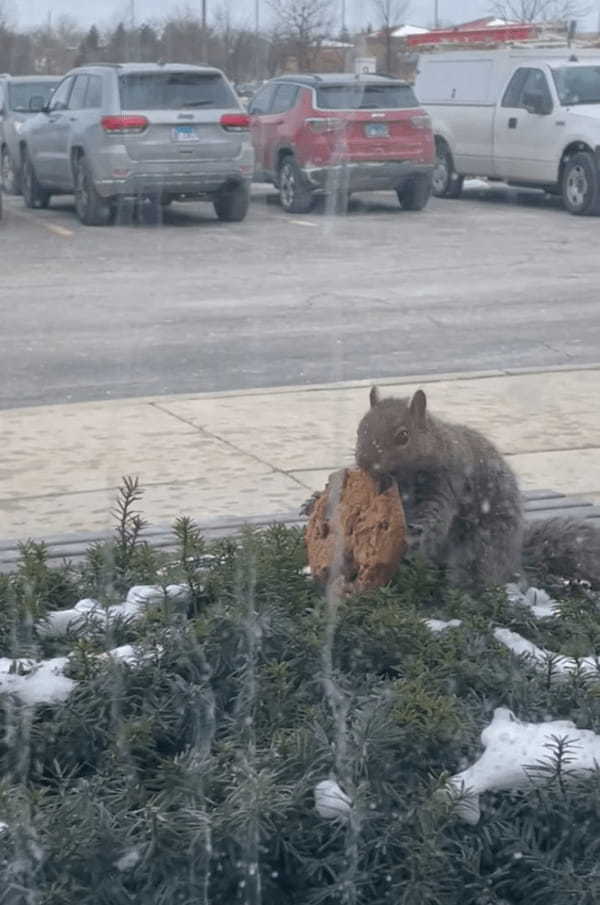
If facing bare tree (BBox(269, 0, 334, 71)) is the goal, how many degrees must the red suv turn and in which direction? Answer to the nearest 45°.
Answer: approximately 45° to its right

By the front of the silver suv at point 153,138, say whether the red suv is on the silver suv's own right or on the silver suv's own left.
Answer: on the silver suv's own right

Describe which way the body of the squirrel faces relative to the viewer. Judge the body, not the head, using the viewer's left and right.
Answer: facing to the left of the viewer

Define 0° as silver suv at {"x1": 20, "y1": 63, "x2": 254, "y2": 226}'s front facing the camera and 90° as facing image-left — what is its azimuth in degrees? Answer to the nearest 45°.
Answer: approximately 135°

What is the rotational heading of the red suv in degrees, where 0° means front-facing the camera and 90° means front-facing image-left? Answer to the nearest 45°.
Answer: approximately 135°

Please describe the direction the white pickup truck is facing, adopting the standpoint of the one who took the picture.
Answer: facing the viewer and to the right of the viewer

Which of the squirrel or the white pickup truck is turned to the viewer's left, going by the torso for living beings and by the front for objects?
the squirrel

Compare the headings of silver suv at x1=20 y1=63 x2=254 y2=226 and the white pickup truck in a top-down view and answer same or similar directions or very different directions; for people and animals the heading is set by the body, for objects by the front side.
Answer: very different directions

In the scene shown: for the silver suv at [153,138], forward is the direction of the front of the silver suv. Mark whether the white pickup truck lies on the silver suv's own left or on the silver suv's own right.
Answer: on the silver suv's own right

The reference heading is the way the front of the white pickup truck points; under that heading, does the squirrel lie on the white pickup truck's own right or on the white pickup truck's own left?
on the white pickup truck's own right

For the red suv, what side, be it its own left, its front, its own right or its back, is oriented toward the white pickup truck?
right

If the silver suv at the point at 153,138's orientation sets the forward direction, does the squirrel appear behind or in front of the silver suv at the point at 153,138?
behind
